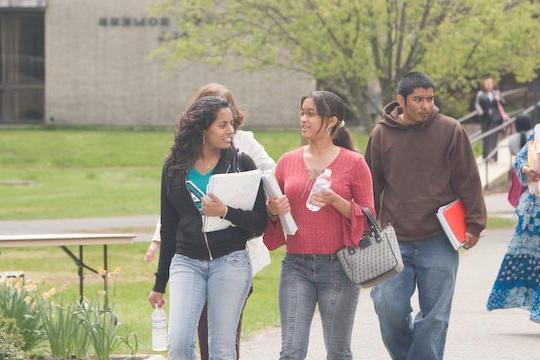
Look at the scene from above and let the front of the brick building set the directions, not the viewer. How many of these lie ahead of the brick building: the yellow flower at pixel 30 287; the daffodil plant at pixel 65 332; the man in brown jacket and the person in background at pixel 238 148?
4

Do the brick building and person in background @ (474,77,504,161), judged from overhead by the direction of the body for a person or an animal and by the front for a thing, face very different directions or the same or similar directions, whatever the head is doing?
same or similar directions

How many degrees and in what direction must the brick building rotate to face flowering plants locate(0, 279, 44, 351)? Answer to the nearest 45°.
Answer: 0° — it already faces it

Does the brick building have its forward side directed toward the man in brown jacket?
yes

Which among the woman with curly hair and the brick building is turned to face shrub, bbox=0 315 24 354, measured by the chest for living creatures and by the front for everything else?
the brick building

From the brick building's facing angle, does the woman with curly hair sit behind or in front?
in front

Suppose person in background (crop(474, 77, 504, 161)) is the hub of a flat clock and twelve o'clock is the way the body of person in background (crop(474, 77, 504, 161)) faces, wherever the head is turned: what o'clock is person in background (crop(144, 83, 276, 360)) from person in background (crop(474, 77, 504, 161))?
person in background (crop(144, 83, 276, 360)) is roughly at 12 o'clock from person in background (crop(474, 77, 504, 161)).

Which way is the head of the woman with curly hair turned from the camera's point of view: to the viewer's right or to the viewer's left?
to the viewer's right

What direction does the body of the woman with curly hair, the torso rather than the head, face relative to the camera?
toward the camera

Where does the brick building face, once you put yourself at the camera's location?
facing the viewer

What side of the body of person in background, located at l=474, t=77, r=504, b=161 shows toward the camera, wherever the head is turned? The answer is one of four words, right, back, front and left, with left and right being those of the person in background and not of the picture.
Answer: front

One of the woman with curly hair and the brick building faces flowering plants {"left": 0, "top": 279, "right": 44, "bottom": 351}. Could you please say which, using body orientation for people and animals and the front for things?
the brick building

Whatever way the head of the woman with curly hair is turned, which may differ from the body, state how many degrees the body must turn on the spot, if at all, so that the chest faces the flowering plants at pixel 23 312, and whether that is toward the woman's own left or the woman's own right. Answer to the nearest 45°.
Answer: approximately 135° to the woman's own right

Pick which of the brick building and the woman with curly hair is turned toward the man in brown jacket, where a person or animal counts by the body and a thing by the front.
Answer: the brick building

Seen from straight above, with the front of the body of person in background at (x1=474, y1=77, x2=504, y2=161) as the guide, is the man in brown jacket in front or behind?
in front
